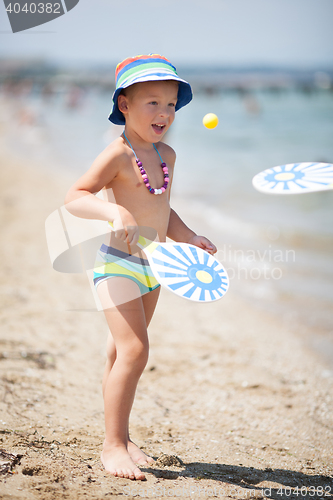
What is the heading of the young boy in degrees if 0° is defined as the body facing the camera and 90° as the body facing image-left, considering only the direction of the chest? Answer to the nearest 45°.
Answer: approximately 315°

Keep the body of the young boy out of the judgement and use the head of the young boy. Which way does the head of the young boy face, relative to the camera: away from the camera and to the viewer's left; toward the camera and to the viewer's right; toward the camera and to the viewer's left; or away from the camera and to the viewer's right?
toward the camera and to the viewer's right
